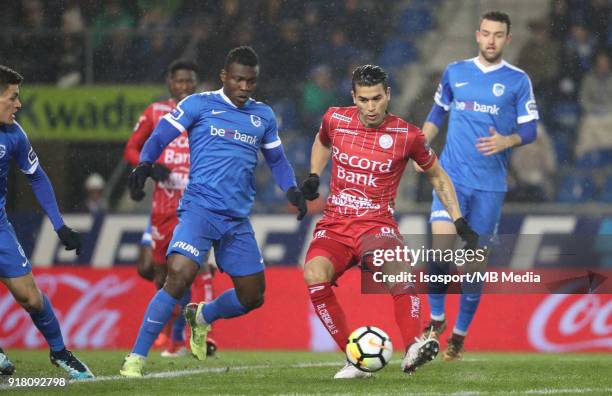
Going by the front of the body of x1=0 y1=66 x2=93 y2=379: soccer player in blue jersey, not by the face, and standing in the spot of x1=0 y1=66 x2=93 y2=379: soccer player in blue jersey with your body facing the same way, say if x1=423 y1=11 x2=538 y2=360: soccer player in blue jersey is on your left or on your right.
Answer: on your left

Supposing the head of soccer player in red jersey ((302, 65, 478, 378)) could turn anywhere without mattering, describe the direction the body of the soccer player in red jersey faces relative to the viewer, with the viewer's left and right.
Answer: facing the viewer

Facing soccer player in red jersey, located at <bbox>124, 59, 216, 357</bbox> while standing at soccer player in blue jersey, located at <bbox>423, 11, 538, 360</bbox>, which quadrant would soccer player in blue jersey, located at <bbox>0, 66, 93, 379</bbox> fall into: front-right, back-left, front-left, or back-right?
front-left

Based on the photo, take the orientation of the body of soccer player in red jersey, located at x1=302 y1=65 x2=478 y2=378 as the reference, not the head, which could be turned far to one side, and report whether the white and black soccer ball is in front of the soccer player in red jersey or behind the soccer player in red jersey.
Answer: in front

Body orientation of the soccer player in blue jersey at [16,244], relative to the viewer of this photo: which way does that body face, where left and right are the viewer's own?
facing the viewer and to the right of the viewer

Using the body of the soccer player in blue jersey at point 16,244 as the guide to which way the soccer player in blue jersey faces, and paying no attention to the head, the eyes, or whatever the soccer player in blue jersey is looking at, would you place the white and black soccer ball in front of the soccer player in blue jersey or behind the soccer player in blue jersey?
in front

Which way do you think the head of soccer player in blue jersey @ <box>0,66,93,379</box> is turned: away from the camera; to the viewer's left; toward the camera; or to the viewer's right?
to the viewer's right

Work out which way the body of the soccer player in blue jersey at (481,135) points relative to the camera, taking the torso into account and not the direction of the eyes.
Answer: toward the camera

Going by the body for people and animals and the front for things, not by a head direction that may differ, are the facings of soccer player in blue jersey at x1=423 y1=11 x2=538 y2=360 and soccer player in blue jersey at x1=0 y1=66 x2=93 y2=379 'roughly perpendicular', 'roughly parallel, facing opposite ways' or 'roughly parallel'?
roughly perpendicular

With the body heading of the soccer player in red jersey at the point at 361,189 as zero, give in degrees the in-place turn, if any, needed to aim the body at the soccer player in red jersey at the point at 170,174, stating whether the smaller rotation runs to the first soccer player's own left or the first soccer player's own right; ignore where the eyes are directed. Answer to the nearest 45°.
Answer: approximately 135° to the first soccer player's own right

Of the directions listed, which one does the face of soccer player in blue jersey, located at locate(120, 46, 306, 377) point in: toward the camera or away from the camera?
toward the camera

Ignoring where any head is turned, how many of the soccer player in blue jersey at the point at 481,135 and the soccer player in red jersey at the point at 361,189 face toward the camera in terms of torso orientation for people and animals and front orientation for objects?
2

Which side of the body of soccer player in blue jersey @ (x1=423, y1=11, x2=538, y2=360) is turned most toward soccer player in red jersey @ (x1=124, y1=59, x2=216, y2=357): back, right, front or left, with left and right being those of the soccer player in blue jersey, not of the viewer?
right

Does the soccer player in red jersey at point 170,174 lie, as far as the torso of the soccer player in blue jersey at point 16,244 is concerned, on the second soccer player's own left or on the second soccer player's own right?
on the second soccer player's own left

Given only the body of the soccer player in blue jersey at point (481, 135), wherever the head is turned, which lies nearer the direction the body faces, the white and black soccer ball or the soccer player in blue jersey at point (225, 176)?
the white and black soccer ball
